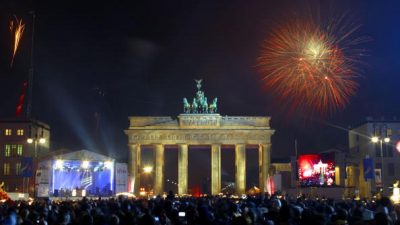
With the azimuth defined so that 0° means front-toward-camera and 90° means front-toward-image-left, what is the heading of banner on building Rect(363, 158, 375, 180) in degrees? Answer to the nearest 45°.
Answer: approximately 0°
